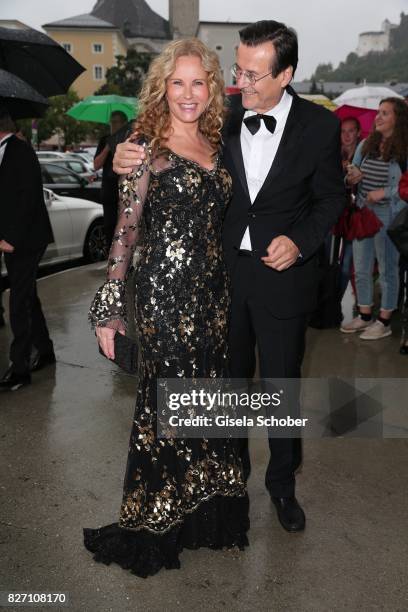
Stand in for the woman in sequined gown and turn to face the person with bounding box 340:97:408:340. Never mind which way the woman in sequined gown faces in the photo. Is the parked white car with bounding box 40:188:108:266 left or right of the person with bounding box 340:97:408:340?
left

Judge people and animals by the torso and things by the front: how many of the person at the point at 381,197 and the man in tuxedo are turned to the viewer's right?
0

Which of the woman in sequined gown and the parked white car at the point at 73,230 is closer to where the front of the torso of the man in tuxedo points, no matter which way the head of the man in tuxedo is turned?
the woman in sequined gown

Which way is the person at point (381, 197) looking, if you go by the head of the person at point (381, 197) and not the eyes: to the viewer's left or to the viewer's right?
to the viewer's left

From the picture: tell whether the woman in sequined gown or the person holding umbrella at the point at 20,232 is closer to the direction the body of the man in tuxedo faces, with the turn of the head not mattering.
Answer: the woman in sequined gown

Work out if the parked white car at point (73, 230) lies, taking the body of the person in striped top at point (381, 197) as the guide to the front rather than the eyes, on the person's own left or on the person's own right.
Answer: on the person's own right

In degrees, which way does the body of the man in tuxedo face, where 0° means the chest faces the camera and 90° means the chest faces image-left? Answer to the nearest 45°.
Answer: approximately 45°

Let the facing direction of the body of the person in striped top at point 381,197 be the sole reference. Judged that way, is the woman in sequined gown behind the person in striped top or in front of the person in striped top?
in front

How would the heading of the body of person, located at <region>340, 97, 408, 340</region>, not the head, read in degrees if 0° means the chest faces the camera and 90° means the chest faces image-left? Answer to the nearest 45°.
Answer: approximately 45°

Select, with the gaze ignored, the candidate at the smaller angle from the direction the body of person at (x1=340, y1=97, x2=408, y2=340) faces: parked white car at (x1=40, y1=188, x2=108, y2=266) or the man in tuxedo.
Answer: the man in tuxedo
